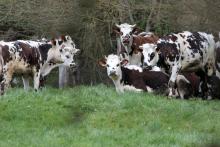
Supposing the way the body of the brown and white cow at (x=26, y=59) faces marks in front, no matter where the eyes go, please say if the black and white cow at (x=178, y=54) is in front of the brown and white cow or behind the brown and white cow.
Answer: in front

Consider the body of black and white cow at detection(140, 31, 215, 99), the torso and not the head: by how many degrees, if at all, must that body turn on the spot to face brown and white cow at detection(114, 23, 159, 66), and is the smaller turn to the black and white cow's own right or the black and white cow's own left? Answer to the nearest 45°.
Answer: approximately 45° to the black and white cow's own right

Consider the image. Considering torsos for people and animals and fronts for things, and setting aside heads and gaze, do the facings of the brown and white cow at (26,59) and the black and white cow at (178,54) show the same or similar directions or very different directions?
very different directions

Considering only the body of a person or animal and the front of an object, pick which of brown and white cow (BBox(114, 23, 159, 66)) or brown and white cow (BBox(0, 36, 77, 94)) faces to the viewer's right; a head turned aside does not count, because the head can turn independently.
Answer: brown and white cow (BBox(0, 36, 77, 94))

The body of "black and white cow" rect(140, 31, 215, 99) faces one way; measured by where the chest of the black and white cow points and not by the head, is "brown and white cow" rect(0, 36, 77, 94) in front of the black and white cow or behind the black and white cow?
in front

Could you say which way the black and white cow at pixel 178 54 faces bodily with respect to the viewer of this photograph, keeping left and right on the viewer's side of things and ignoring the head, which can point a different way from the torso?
facing to the left of the viewer

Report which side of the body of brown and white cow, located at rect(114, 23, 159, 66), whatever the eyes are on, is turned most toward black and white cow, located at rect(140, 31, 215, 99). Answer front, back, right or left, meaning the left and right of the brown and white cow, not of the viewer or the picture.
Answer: left

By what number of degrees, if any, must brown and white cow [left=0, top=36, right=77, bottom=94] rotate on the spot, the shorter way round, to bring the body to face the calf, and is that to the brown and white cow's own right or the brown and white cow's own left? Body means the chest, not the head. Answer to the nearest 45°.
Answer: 0° — it already faces it

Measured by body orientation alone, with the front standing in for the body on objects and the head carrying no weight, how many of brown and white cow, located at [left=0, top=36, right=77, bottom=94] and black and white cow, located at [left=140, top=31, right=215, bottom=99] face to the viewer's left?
1

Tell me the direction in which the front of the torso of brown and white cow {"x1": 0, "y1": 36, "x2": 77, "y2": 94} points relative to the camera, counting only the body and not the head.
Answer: to the viewer's right
